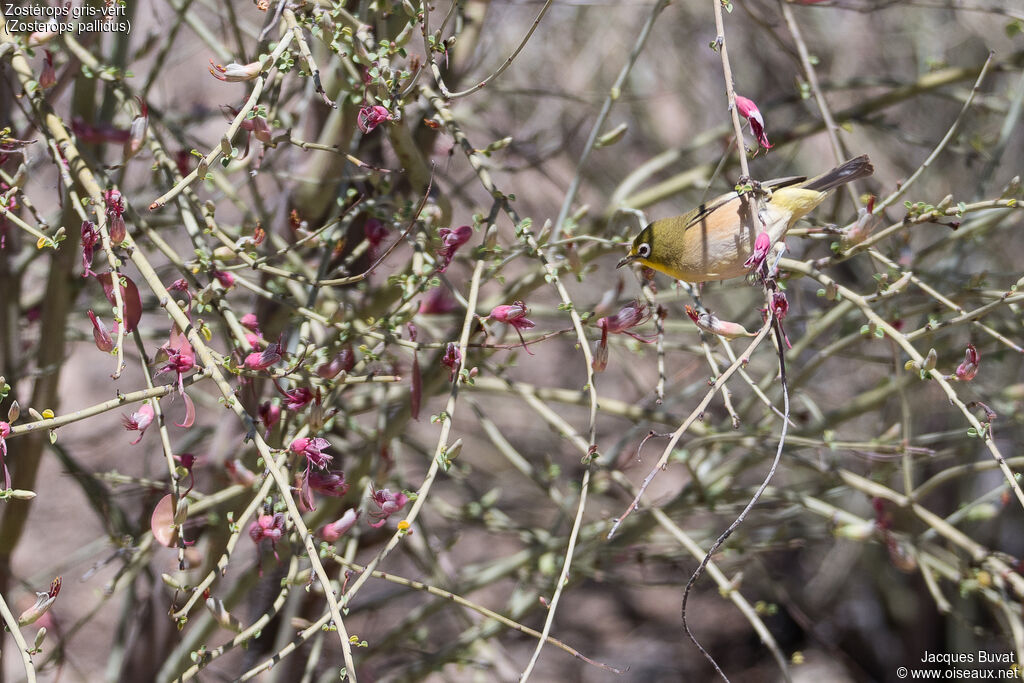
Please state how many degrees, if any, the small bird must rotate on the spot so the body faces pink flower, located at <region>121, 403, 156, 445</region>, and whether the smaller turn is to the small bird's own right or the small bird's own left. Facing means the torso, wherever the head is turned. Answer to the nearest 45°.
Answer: approximately 45° to the small bird's own left

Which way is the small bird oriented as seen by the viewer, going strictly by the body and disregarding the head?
to the viewer's left
